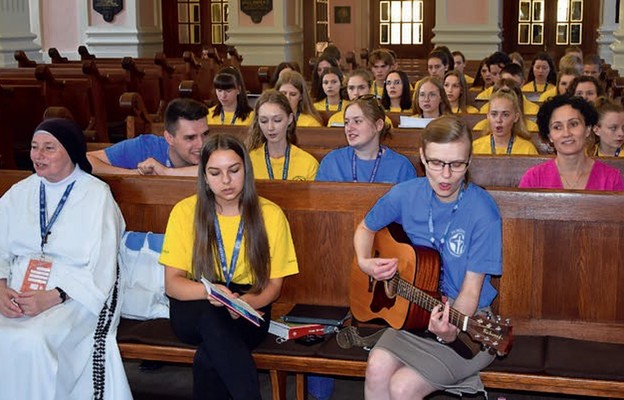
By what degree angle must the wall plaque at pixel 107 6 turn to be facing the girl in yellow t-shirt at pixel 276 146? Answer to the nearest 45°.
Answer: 0° — it already faces them

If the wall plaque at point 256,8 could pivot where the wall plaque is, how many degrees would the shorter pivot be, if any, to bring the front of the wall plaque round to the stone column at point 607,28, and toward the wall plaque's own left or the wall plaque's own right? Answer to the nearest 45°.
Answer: approximately 90° to the wall plaque's own left

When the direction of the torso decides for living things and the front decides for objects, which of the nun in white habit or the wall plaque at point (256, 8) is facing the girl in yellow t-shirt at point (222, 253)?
the wall plaque

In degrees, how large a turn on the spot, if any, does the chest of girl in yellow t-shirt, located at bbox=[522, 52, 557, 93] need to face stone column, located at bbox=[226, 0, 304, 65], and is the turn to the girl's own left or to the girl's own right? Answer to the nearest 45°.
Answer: approximately 135° to the girl's own right

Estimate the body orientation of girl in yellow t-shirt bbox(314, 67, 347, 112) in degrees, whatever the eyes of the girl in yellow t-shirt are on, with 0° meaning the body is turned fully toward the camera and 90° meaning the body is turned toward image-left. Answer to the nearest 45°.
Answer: approximately 0°

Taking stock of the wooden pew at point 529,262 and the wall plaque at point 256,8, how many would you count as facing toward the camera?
2

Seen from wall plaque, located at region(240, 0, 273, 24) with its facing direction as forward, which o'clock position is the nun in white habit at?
The nun in white habit is roughly at 12 o'clock from the wall plaque.

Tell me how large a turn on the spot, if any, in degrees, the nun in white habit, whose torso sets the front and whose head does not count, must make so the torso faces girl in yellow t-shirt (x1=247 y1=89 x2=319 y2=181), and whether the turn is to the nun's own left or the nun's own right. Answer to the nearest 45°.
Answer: approximately 180°

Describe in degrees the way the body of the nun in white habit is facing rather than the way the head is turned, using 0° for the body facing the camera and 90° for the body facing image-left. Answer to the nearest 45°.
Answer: approximately 45°

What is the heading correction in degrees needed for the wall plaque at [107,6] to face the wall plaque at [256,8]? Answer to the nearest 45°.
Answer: approximately 45° to its left
